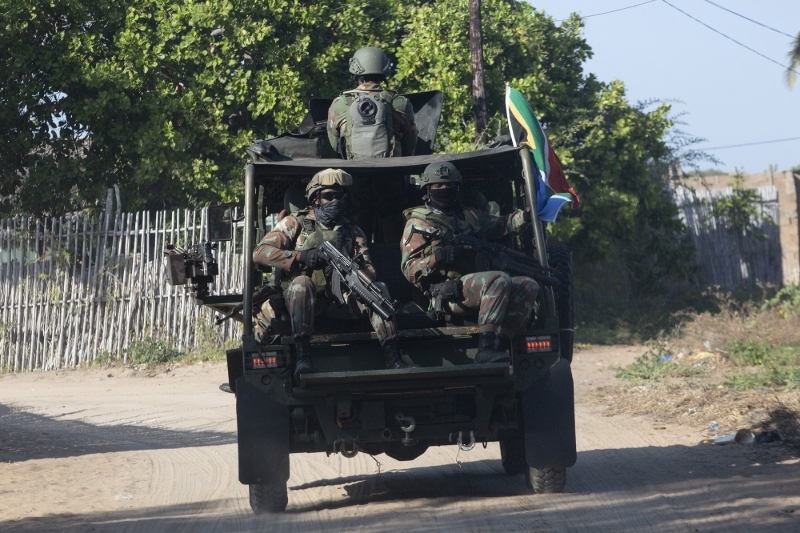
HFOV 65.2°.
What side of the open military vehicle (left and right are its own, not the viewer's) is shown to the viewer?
back

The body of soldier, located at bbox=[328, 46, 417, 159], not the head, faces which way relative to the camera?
away from the camera

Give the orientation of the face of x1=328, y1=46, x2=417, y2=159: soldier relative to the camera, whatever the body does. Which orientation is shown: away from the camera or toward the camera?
away from the camera

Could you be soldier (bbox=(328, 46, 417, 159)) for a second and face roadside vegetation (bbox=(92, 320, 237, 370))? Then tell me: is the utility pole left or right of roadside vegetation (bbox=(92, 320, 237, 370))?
right

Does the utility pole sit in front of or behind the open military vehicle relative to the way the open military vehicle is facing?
in front

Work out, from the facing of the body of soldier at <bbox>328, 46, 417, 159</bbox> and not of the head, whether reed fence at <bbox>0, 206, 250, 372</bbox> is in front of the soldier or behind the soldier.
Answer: in front

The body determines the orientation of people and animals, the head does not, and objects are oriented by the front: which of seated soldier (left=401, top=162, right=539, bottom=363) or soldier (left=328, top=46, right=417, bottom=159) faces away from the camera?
the soldier

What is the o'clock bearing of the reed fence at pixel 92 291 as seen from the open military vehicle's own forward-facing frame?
The reed fence is roughly at 11 o'clock from the open military vehicle.

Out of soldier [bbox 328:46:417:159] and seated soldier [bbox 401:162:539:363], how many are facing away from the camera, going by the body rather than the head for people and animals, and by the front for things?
1
